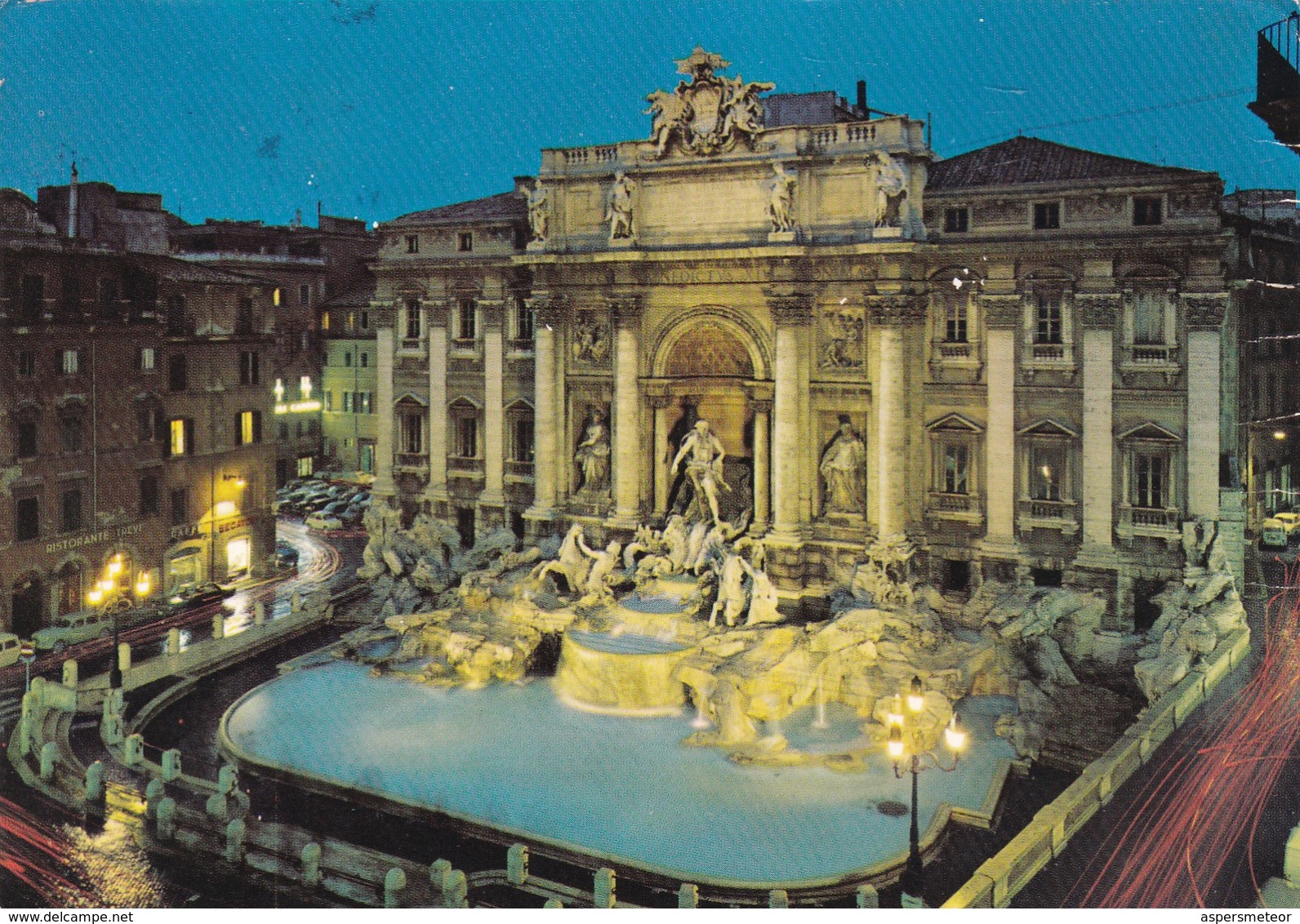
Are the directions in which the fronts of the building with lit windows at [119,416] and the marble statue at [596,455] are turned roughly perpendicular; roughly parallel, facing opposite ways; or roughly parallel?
roughly perpendicular

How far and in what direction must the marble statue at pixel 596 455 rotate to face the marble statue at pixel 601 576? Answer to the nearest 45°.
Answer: approximately 45° to its left

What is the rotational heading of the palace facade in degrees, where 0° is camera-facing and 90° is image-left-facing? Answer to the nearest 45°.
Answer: approximately 45°

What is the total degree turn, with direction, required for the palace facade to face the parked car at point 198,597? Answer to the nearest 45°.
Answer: approximately 45° to its right

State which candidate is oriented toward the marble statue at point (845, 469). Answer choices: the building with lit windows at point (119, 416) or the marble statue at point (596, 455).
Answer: the building with lit windows

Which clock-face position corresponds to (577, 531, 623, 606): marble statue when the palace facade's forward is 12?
The marble statue is roughly at 1 o'clock from the palace facade.

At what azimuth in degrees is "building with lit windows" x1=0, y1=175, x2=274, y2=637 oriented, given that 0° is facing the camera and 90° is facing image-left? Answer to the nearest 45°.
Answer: approximately 315°

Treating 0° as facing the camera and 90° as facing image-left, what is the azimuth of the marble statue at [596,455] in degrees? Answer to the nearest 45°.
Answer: approximately 45°

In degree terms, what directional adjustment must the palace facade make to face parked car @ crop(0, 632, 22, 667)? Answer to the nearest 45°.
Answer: approximately 45° to its right
